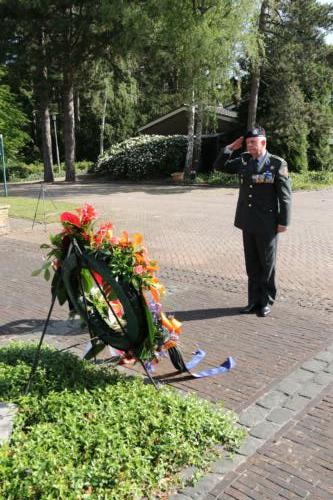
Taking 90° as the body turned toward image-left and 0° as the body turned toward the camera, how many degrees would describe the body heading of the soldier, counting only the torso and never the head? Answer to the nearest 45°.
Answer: approximately 45°

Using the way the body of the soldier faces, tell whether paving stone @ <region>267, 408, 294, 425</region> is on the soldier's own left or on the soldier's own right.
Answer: on the soldier's own left

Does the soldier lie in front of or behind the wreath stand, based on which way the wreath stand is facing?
in front

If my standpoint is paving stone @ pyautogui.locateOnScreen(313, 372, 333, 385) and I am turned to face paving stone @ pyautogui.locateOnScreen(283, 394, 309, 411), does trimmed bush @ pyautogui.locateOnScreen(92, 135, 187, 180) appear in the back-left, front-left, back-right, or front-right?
back-right

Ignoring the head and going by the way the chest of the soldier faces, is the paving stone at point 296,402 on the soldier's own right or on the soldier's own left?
on the soldier's own left

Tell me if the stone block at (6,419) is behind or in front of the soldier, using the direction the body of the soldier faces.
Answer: in front

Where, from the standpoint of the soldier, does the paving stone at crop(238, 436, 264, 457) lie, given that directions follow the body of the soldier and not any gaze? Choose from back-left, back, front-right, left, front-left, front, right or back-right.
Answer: front-left

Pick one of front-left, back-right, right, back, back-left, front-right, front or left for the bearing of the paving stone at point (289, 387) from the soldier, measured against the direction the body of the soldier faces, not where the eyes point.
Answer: front-left

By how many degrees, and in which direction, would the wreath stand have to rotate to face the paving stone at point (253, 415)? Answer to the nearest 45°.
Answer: approximately 45° to its right

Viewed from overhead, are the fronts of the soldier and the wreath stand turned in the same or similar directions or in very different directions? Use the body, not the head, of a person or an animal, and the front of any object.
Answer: very different directions
